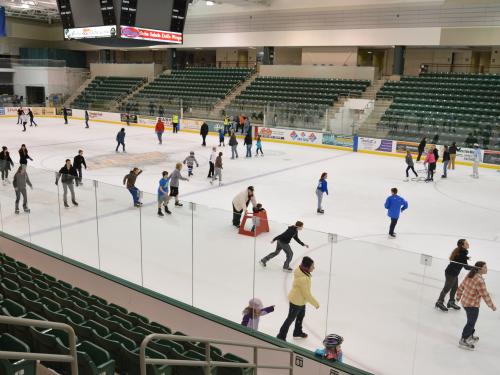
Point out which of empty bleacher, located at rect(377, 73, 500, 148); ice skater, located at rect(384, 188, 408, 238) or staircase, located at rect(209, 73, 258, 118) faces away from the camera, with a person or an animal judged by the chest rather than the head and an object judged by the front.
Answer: the ice skater

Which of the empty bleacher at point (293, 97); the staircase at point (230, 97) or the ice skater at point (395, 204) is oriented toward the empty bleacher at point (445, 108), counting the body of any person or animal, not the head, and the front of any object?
the ice skater

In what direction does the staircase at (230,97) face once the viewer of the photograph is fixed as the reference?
facing the viewer and to the left of the viewer

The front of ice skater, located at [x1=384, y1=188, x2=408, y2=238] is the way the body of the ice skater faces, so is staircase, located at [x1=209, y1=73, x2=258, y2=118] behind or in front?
in front

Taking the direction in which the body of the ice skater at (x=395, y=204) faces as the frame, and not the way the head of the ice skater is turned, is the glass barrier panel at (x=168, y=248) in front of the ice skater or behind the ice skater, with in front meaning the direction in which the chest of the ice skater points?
behind

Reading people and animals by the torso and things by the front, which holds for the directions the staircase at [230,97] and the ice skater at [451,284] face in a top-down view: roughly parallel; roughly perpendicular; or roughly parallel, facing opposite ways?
roughly perpendicular

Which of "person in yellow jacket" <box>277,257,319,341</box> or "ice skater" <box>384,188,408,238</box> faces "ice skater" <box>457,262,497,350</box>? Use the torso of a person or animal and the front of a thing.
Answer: the person in yellow jacket

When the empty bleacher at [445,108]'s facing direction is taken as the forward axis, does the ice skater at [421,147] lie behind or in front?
in front
